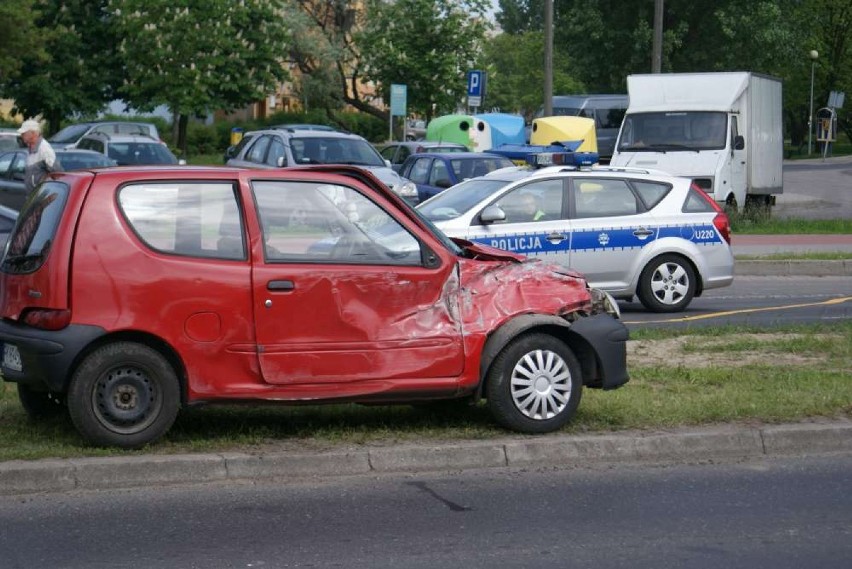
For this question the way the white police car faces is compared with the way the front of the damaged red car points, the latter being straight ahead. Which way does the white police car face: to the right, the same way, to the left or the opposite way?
the opposite way

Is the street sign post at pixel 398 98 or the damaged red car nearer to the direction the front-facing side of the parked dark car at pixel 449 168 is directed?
the damaged red car

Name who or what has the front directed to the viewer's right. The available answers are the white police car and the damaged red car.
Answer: the damaged red car

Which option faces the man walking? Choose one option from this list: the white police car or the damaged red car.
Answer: the white police car

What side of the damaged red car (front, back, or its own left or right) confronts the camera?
right

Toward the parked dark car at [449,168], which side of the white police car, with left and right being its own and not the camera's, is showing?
right

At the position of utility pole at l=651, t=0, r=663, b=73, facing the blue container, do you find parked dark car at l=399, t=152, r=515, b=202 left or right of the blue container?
left

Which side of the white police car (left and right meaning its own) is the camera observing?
left

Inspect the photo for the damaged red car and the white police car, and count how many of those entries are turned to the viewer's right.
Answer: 1
